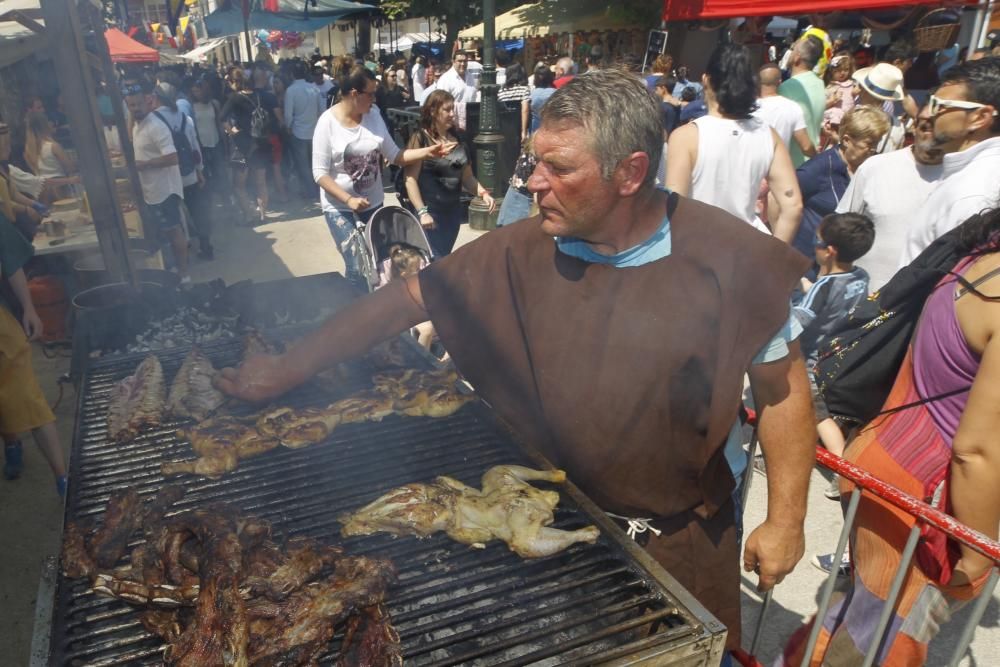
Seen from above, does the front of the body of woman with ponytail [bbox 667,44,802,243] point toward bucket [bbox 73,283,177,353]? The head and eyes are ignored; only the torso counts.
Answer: no

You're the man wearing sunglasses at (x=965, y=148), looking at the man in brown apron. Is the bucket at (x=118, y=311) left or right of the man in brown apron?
right

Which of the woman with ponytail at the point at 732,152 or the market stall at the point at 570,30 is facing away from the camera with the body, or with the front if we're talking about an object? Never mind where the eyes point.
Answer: the woman with ponytail

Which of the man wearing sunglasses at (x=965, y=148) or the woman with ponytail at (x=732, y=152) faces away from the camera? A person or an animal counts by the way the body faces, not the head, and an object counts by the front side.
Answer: the woman with ponytail

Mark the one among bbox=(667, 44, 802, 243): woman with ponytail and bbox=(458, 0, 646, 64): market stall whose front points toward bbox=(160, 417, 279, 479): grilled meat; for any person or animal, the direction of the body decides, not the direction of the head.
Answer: the market stall

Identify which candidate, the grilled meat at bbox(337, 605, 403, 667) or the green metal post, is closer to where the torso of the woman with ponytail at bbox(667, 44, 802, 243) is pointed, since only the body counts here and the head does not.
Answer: the green metal post

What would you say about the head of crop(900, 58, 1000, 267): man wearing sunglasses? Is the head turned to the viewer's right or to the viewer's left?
to the viewer's left

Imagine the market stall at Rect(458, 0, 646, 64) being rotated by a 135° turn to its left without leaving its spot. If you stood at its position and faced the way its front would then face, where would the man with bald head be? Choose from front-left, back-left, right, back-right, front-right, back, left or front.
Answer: back-right

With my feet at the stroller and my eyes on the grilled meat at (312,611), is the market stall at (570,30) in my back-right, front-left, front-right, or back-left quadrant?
back-left

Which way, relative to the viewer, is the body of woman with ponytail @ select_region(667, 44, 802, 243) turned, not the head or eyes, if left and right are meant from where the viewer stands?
facing away from the viewer

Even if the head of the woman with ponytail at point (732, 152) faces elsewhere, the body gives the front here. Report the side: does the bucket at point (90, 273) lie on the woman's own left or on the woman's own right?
on the woman's own left

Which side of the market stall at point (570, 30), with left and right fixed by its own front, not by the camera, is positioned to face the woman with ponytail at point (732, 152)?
front

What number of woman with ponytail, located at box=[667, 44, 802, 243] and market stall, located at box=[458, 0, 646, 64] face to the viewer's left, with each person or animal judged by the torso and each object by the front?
0

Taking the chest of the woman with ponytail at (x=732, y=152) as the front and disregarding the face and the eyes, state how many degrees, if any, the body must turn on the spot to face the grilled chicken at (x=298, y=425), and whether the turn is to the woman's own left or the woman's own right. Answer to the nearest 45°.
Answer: approximately 135° to the woman's own left

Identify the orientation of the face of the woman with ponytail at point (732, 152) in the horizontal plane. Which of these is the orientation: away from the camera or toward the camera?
away from the camera

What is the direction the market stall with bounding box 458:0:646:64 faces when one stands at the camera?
facing the viewer

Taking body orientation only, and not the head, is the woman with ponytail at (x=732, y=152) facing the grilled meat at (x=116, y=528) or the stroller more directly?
the stroller

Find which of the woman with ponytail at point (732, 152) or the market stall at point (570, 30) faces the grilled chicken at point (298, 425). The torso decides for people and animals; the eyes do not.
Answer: the market stall

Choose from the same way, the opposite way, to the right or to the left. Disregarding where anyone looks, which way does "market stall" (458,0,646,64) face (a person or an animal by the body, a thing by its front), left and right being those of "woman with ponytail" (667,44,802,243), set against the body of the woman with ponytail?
the opposite way

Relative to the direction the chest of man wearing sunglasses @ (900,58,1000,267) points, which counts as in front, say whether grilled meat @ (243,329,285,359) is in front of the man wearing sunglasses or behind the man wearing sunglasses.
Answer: in front

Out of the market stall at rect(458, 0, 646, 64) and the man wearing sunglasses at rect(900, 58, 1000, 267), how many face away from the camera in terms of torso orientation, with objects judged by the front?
0
